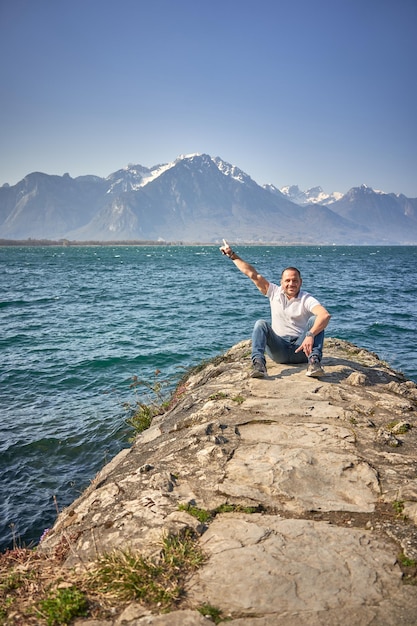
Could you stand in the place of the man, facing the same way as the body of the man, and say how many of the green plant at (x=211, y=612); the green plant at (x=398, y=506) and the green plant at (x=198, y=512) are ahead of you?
3

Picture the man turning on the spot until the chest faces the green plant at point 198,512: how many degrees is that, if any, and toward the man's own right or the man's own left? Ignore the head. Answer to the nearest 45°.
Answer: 0° — they already face it

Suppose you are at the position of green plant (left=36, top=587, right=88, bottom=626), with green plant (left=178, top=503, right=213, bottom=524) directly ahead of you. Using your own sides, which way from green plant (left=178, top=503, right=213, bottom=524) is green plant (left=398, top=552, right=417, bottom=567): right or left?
right

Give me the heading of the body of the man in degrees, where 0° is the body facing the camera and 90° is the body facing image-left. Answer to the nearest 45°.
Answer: approximately 0°

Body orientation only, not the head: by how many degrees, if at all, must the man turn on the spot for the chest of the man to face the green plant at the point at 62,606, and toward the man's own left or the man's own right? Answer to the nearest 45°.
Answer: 0° — they already face it

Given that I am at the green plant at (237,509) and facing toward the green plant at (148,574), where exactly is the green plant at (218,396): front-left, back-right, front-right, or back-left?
back-right

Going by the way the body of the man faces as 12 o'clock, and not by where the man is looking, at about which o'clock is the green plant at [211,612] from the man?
The green plant is roughly at 12 o'clock from the man.
